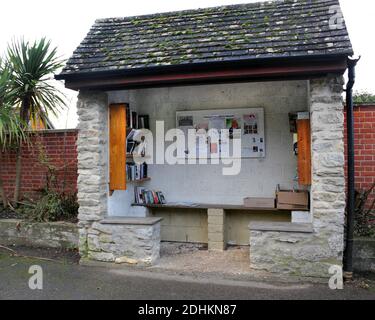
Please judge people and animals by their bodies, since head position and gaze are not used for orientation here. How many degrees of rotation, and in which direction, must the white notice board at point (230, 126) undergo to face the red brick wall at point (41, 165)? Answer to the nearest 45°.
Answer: approximately 90° to its right

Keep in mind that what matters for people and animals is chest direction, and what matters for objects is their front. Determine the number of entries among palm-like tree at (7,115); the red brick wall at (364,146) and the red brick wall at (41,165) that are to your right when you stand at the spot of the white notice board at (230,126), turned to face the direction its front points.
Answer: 2

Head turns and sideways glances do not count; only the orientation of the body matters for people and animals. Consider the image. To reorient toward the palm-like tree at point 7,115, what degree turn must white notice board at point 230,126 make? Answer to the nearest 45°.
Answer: approximately 90° to its right

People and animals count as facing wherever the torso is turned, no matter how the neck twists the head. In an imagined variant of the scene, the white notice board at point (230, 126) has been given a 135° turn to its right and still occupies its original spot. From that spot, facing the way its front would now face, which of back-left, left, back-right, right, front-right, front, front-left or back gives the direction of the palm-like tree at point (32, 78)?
front-left

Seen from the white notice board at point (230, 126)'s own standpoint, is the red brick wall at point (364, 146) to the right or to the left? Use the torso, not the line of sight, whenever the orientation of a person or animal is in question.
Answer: on its left

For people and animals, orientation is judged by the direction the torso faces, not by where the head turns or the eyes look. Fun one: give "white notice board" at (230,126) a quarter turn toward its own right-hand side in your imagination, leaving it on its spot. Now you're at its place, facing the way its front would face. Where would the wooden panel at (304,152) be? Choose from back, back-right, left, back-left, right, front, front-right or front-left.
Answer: back-left

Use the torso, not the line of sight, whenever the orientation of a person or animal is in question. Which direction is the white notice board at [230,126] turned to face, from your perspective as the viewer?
facing the viewer
